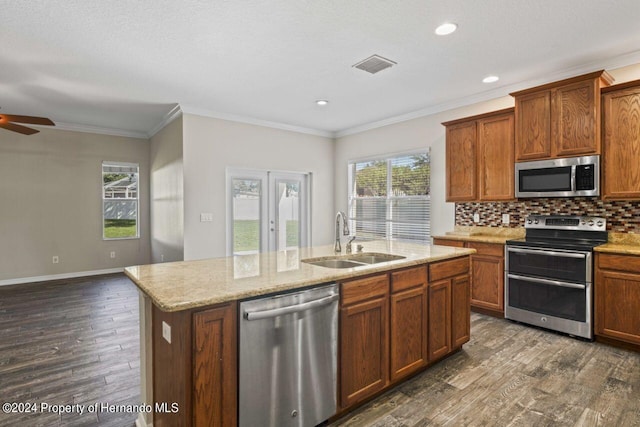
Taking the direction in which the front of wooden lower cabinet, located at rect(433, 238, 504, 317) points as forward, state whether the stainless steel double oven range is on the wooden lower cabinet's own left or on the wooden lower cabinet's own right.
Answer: on the wooden lower cabinet's own left

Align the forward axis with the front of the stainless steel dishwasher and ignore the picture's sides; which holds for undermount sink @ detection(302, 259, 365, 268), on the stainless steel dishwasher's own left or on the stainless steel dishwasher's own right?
on the stainless steel dishwasher's own left

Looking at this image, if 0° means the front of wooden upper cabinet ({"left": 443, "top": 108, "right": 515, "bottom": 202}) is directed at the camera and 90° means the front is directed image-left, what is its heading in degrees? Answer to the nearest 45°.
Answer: approximately 45°

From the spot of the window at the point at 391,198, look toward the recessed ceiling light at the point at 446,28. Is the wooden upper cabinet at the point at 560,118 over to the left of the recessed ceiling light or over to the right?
left

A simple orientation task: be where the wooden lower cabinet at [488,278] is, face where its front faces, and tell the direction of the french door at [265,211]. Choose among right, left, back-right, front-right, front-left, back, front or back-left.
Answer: front-right

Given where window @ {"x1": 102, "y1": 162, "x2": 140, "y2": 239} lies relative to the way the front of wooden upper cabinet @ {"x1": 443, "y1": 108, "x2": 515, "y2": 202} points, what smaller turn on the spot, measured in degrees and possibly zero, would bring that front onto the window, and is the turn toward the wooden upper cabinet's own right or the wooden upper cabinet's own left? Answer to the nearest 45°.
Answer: approximately 45° to the wooden upper cabinet's own right

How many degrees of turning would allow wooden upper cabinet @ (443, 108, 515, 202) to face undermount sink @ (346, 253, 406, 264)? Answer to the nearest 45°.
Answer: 0° — it already faces it
